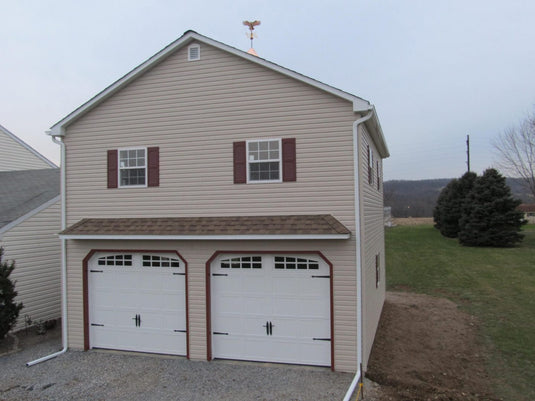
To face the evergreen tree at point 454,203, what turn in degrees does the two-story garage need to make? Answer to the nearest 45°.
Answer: approximately 135° to its left

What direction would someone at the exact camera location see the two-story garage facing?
facing the viewer

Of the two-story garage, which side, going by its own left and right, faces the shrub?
right

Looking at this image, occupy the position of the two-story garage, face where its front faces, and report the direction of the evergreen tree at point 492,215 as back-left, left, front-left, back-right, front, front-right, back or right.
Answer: back-left
